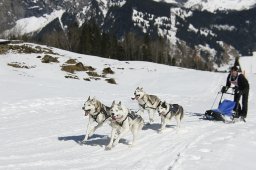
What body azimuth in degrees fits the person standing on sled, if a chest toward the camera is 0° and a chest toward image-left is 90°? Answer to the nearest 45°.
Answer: approximately 45°

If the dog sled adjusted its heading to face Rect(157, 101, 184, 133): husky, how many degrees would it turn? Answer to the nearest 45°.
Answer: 0° — it already faces it

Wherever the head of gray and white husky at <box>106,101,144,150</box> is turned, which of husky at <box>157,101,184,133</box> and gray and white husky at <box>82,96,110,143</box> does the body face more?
the gray and white husky

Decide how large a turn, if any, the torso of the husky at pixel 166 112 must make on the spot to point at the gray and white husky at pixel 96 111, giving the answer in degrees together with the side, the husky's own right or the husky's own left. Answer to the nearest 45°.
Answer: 0° — it already faces it

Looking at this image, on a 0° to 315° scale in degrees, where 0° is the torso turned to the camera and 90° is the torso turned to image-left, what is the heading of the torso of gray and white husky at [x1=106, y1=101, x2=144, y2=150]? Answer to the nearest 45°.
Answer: approximately 45°
